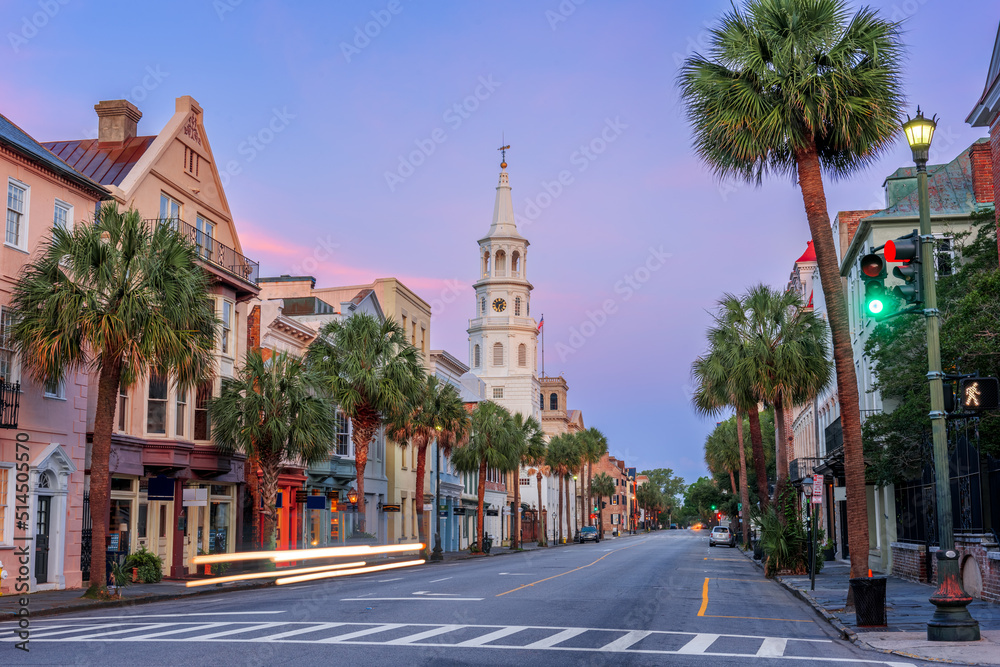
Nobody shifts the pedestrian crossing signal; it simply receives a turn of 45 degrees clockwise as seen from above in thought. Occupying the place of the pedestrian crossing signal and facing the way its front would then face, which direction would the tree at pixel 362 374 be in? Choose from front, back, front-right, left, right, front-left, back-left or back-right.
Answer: right

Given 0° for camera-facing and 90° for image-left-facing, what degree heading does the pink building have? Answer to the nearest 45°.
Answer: approximately 315°

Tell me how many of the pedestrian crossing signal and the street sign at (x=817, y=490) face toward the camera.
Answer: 2

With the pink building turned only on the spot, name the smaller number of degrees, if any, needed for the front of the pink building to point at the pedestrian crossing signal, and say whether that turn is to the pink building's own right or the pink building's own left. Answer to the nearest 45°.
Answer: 0° — it already faces it

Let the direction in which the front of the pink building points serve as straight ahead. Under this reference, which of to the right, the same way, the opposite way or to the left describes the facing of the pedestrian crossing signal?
to the right

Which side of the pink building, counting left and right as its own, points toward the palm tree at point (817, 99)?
front

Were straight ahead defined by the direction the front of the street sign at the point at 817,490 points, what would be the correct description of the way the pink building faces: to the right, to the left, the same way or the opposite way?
to the left

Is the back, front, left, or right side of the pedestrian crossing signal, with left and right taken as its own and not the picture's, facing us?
front

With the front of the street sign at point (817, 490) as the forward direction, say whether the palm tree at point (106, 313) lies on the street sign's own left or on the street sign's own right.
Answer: on the street sign's own right

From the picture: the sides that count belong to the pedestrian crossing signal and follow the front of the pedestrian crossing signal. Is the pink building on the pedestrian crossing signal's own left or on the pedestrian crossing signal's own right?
on the pedestrian crossing signal's own right

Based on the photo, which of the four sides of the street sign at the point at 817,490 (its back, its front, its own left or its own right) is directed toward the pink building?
right

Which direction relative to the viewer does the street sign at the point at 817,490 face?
toward the camera

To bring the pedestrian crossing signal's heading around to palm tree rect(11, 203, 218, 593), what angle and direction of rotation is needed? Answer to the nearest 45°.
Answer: approximately 90° to its right

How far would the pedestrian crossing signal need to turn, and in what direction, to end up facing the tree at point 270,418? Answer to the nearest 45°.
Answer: approximately 135° to its right
